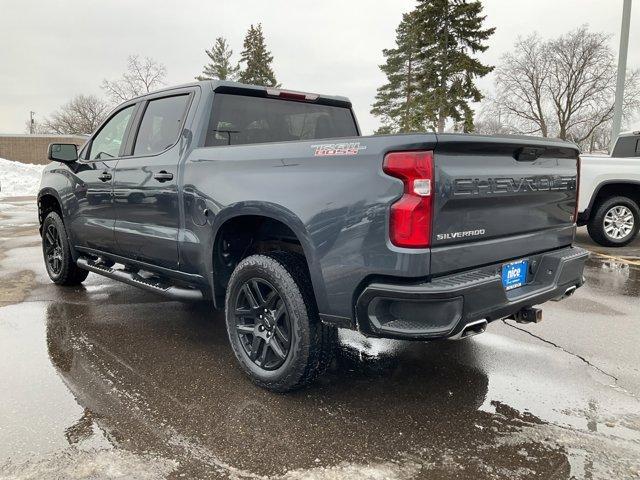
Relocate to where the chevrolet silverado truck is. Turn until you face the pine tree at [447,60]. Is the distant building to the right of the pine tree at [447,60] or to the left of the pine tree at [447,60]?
left

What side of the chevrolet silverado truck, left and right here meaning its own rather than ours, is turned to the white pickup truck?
right

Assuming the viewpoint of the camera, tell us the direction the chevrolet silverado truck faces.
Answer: facing away from the viewer and to the left of the viewer

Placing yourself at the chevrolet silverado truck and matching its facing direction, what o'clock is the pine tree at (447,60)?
The pine tree is roughly at 2 o'clock from the chevrolet silverado truck.

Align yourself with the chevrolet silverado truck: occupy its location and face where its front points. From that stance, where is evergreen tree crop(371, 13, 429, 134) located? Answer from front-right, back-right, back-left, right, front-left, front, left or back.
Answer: front-right

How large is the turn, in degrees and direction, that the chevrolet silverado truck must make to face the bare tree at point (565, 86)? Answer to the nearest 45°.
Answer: approximately 90° to its right

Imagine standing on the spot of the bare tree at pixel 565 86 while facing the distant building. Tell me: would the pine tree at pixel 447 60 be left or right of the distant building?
left

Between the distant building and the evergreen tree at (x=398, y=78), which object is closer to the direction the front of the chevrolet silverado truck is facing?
the distant building
